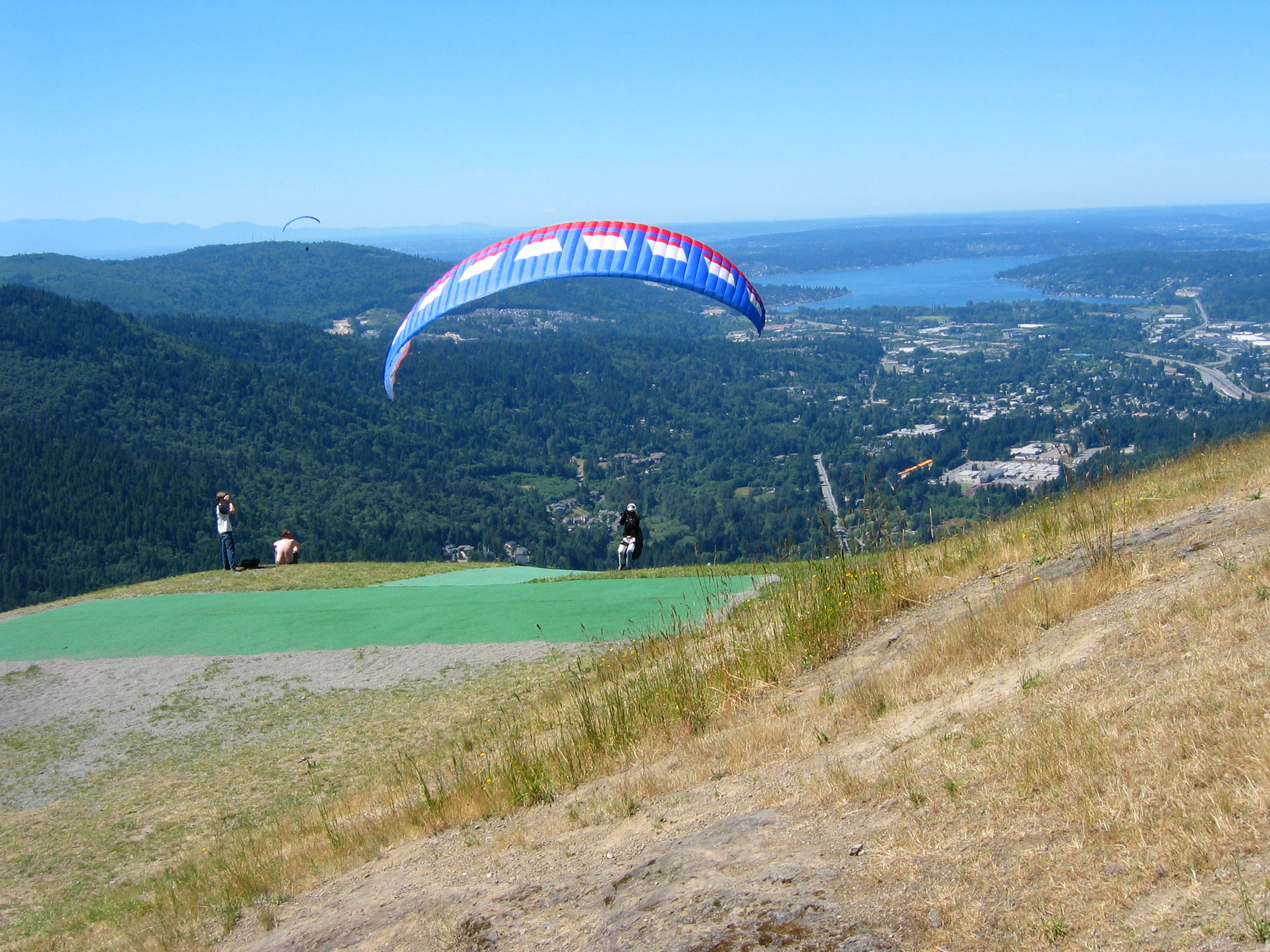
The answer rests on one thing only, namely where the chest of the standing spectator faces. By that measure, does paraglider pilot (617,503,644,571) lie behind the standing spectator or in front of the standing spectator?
in front

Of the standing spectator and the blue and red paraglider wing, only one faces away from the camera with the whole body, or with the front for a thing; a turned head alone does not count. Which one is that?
the blue and red paraglider wing

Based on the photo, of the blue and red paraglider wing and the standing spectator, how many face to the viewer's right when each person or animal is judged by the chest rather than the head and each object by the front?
1

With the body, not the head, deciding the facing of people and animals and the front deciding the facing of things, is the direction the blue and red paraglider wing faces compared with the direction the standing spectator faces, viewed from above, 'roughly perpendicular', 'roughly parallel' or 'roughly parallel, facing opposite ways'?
roughly perpendicular

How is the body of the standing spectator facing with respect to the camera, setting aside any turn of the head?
to the viewer's right

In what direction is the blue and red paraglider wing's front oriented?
away from the camera

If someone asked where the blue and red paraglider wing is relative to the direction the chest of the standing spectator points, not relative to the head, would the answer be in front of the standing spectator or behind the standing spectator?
in front
